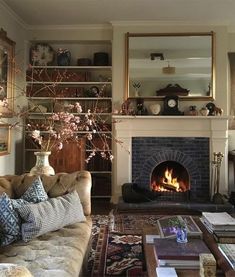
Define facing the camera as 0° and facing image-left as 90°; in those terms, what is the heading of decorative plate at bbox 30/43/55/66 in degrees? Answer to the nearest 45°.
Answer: approximately 0°

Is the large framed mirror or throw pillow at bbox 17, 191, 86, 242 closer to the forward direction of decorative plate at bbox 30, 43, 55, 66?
the throw pillow

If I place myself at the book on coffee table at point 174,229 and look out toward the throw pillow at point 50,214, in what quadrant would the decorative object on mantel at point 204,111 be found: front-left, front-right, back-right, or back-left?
back-right

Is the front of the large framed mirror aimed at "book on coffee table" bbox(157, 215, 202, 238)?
yes

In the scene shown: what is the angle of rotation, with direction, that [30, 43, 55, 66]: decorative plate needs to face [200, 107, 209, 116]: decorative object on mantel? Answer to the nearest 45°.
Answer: approximately 90° to its left

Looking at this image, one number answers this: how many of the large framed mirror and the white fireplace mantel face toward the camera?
2

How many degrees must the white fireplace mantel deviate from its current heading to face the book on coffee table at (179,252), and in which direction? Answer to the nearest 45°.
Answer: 0° — it already faces it

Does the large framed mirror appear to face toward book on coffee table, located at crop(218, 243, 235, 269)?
yes

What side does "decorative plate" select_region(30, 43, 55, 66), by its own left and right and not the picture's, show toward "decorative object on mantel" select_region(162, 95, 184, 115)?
left

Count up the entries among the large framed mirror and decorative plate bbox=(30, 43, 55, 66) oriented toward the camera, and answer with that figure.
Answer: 2
